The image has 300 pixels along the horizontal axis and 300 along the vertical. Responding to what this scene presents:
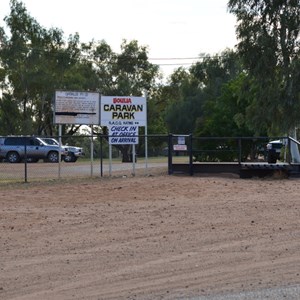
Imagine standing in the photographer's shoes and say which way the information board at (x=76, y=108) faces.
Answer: facing the viewer

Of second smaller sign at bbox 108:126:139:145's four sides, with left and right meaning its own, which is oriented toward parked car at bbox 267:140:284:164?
left

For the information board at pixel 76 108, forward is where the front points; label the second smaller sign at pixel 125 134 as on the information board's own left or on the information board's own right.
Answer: on the information board's own left

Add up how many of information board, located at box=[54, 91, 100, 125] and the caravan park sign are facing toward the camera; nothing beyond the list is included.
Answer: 2

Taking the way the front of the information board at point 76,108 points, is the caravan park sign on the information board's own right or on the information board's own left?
on the information board's own left

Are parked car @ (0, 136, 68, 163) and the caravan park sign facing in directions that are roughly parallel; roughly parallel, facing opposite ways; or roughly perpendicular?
roughly perpendicular

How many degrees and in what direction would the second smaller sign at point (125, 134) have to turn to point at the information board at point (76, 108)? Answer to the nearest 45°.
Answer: approximately 90° to its right

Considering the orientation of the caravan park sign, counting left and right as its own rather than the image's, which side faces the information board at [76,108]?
right

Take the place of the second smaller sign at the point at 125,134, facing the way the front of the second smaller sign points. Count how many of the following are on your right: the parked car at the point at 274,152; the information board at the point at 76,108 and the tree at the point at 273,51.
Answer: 1

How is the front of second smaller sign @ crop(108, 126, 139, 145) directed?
toward the camera

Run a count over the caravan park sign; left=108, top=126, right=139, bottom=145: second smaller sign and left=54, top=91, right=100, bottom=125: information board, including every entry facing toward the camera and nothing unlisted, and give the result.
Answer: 3
